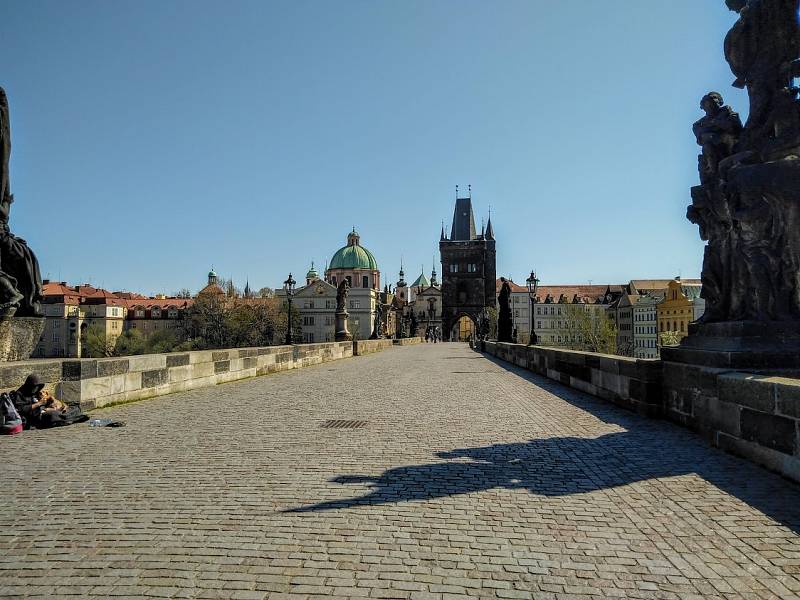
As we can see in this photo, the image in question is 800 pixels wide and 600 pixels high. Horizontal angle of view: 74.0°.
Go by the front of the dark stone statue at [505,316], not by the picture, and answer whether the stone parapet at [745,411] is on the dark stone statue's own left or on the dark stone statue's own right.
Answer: on the dark stone statue's own left

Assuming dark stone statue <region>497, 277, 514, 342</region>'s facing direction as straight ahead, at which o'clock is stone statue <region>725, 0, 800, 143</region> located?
The stone statue is roughly at 9 o'clock from the dark stone statue.

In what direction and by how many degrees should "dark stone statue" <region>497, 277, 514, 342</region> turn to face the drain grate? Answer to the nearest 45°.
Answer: approximately 90° to its left

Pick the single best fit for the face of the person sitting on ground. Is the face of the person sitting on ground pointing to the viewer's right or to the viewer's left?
to the viewer's right

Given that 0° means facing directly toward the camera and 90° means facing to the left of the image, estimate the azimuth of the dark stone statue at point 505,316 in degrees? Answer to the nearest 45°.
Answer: approximately 90°

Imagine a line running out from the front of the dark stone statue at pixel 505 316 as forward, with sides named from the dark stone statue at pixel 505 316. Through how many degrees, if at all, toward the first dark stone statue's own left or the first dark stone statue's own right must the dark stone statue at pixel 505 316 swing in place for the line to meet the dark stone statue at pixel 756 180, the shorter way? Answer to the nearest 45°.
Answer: approximately 90° to the first dark stone statue's own left

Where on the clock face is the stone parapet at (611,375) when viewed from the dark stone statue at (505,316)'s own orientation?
The stone parapet is roughly at 9 o'clock from the dark stone statue.

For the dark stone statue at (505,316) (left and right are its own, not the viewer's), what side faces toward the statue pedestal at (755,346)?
left

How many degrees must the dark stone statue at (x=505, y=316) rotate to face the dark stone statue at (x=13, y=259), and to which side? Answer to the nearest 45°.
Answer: approximately 90° to its left
